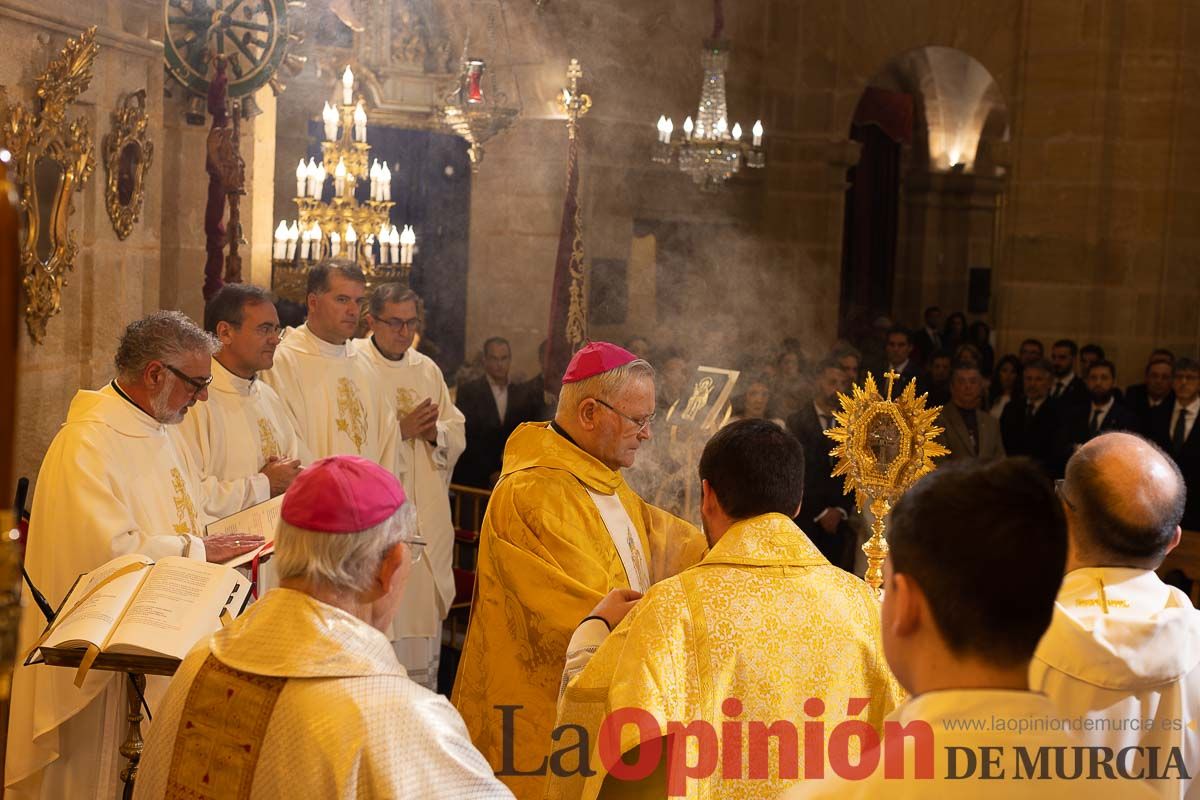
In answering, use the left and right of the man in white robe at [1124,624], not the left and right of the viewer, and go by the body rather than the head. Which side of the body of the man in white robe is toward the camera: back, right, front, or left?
back

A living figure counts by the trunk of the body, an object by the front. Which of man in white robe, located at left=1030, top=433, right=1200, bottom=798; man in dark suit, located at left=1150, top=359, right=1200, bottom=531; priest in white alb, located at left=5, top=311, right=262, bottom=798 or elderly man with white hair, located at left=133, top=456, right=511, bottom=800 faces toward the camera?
the man in dark suit

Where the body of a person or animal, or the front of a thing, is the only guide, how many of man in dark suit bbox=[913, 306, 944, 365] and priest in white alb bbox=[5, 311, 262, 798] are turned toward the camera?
1

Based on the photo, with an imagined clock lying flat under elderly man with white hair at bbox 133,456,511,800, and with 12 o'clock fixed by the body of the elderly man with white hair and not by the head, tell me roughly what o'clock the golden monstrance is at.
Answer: The golden monstrance is roughly at 12 o'clock from the elderly man with white hair.

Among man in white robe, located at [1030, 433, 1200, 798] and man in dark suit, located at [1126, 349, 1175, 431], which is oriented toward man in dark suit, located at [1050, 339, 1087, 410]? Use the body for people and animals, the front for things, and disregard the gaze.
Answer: the man in white robe

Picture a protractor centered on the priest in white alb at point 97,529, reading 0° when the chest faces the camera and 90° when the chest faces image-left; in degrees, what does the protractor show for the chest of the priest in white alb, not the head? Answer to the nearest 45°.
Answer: approximately 270°

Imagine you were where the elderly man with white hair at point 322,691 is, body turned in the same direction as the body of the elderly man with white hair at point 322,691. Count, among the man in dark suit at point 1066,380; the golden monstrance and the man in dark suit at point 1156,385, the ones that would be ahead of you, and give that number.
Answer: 3

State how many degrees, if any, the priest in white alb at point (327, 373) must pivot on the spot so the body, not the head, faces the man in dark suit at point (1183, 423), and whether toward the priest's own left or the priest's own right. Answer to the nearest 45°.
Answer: approximately 45° to the priest's own left

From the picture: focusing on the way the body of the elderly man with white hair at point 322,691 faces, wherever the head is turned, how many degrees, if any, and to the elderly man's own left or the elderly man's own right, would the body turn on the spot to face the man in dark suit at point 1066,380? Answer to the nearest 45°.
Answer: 0° — they already face them

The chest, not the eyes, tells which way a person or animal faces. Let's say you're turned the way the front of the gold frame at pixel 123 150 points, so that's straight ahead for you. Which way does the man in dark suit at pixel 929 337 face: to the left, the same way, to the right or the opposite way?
to the right
